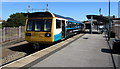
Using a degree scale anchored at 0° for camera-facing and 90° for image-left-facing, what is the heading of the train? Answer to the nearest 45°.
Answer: approximately 45°

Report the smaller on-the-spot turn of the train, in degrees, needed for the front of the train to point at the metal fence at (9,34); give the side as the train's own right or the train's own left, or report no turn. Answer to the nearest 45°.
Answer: approximately 90° to the train's own right
